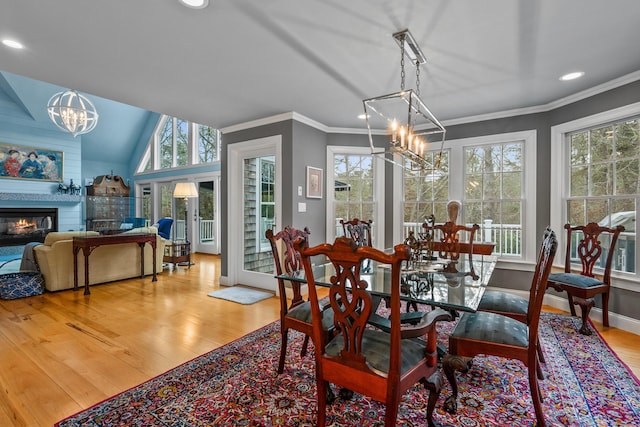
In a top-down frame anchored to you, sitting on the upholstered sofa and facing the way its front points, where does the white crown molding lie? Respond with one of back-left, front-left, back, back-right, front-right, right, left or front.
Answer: back

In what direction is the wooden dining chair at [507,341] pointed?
to the viewer's left

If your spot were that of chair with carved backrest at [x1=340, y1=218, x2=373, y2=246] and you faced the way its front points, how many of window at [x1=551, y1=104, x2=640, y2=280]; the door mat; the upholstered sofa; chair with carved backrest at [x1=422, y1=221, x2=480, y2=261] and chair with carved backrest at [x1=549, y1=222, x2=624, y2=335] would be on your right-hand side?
2

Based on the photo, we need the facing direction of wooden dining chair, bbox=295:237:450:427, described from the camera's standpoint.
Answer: facing away from the viewer and to the right of the viewer

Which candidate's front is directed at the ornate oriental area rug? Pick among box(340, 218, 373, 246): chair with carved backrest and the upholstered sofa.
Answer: the chair with carved backrest

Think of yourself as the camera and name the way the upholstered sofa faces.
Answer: facing away from the viewer and to the left of the viewer

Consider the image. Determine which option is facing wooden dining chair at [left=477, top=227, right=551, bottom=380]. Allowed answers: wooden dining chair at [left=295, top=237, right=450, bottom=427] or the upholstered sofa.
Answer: wooden dining chair at [left=295, top=237, right=450, bottom=427]

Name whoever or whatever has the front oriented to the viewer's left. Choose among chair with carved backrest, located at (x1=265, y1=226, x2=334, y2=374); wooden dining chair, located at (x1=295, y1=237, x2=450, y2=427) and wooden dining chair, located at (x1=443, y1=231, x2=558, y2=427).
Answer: wooden dining chair, located at (x1=443, y1=231, x2=558, y2=427)

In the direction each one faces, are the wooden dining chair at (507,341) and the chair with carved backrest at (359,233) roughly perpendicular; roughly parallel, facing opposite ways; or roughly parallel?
roughly perpendicular

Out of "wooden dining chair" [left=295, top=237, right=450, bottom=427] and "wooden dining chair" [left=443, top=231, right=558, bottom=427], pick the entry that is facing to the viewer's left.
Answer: "wooden dining chair" [left=443, top=231, right=558, bottom=427]
